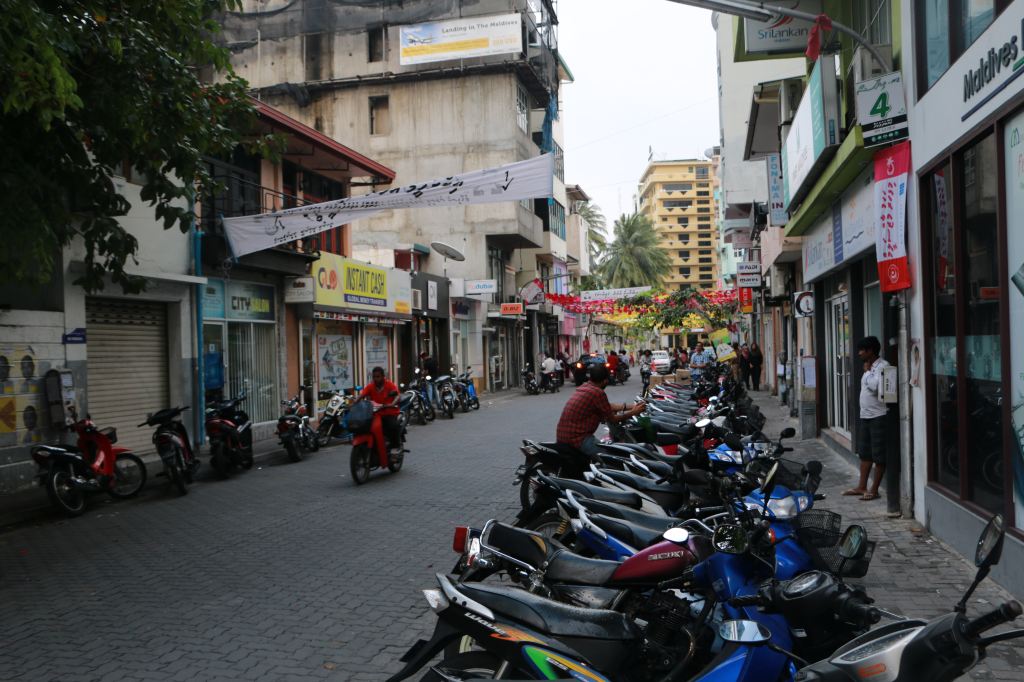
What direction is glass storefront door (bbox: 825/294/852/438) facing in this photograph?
to the viewer's left

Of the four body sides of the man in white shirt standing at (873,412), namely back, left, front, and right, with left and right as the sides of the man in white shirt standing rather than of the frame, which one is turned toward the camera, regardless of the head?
left

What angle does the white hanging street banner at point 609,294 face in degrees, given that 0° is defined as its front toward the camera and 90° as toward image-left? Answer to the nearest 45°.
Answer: approximately 0°

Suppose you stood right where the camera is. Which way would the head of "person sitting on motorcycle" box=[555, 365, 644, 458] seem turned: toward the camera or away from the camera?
away from the camera

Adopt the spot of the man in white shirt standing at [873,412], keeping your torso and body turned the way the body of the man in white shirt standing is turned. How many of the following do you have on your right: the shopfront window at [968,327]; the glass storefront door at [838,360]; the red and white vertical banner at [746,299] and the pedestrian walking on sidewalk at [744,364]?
3

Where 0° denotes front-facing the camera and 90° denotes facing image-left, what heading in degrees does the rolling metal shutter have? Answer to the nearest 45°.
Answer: approximately 315°

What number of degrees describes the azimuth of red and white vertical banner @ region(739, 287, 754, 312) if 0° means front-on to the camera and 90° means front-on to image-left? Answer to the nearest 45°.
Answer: approximately 0°

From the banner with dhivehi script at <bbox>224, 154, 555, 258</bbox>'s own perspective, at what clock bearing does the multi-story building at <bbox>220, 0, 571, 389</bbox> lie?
The multi-story building is roughly at 6 o'clock from the banner with dhivehi script.

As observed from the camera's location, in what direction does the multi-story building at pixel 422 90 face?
facing to the right of the viewer
